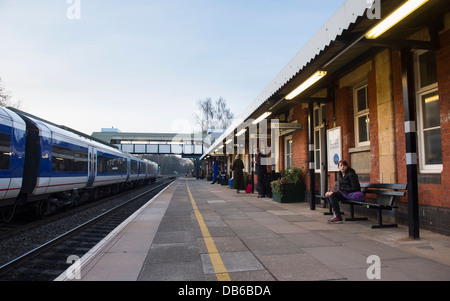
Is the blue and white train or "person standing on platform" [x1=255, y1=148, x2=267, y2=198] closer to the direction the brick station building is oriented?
the blue and white train

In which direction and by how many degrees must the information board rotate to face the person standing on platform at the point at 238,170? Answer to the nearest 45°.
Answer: approximately 90° to its right

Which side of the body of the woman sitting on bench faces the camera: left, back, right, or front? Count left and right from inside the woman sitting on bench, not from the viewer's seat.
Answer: left

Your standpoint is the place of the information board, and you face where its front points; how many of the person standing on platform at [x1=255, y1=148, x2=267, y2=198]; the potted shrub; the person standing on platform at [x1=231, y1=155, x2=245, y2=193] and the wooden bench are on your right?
3

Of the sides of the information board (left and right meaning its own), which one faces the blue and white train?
front

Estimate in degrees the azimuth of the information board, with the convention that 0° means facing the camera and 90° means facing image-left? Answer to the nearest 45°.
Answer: approximately 45°

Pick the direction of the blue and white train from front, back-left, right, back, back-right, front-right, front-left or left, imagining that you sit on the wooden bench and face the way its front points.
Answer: front-right

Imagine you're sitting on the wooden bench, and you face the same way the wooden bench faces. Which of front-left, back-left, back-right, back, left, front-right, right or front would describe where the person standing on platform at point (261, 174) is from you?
right

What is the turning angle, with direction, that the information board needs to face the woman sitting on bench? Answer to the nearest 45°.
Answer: approximately 45° to its left

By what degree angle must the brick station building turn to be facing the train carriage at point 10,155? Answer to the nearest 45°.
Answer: approximately 45° to its right

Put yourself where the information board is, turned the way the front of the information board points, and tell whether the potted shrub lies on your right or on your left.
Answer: on your right

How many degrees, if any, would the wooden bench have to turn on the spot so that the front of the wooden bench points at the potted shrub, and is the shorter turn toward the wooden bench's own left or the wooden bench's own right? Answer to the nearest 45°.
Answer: approximately 90° to the wooden bench's own right

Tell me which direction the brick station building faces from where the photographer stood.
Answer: facing the viewer and to the left of the viewer

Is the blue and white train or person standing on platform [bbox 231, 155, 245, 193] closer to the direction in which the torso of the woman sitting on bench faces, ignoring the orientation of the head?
the blue and white train
